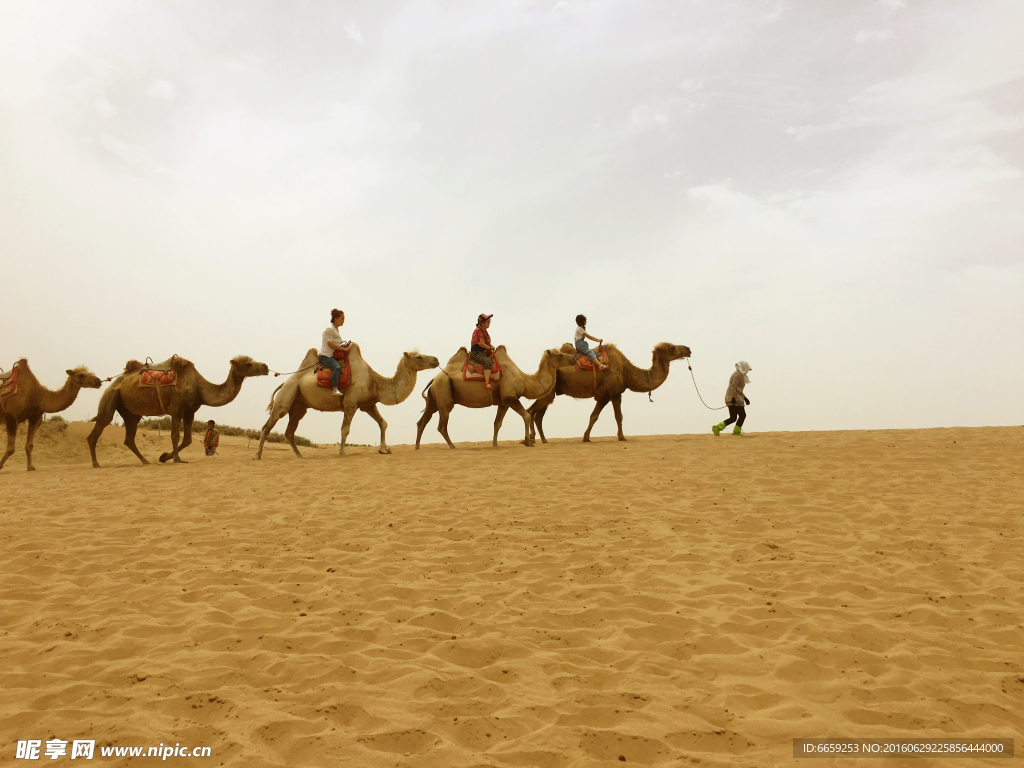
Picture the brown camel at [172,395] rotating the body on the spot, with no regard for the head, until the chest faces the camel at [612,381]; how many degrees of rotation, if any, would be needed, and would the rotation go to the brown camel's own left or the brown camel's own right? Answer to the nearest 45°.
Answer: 0° — it already faces it

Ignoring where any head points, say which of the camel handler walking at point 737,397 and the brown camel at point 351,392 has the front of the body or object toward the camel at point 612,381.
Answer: the brown camel

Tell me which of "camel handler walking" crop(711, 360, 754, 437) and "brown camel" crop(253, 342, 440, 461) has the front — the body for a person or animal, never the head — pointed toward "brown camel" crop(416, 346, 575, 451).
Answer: "brown camel" crop(253, 342, 440, 461)

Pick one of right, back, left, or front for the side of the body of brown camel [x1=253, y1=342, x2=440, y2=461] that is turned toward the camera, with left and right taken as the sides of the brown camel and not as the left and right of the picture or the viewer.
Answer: right

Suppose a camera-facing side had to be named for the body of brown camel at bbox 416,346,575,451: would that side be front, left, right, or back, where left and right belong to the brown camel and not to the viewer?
right

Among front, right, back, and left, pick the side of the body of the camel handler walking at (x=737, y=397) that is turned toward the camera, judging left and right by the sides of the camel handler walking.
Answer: right

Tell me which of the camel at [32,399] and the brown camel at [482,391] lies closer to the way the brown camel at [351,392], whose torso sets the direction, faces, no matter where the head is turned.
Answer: the brown camel

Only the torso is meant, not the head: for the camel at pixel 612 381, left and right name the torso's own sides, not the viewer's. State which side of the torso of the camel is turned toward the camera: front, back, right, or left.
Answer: right

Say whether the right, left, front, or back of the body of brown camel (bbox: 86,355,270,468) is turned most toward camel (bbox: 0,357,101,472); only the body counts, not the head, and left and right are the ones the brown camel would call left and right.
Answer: back

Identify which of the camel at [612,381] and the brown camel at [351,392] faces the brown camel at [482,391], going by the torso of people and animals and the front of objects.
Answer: the brown camel at [351,392]

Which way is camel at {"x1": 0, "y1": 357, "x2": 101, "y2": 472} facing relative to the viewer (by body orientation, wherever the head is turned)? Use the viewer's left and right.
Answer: facing to the right of the viewer

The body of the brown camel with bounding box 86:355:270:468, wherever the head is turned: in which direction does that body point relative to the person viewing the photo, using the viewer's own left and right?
facing to the right of the viewer

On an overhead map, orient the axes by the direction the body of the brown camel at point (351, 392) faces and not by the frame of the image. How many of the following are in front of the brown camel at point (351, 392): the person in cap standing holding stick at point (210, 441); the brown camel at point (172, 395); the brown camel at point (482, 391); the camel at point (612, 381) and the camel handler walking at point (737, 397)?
3
